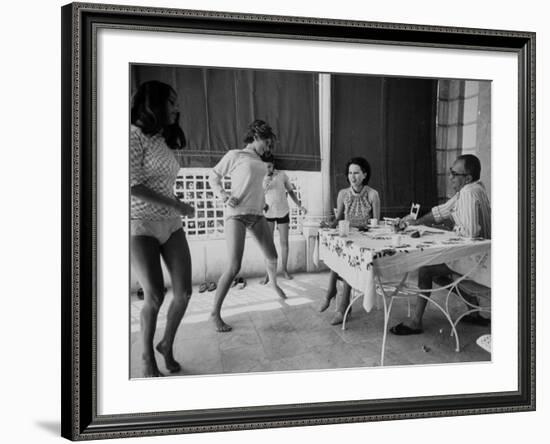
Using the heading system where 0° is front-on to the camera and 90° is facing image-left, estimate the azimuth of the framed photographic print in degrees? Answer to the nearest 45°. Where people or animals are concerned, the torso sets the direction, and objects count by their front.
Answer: approximately 315°
